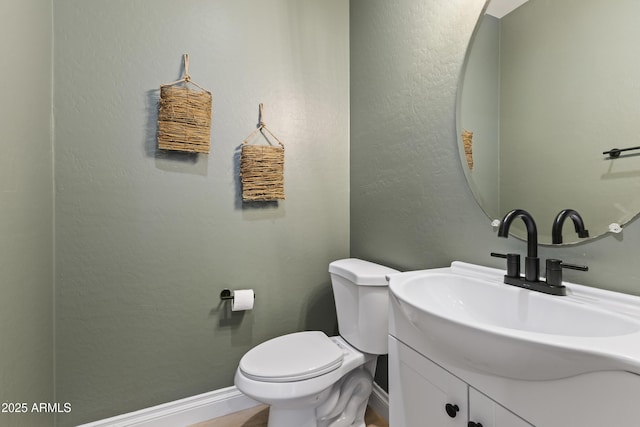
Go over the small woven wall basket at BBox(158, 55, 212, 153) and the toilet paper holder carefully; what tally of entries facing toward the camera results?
2

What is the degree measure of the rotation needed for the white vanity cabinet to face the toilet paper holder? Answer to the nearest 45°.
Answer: approximately 45° to its right

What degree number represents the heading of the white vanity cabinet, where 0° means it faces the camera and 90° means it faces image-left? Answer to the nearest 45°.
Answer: approximately 45°

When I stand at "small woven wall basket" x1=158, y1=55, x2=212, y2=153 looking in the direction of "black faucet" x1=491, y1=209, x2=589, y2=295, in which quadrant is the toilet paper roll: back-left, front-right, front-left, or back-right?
front-left

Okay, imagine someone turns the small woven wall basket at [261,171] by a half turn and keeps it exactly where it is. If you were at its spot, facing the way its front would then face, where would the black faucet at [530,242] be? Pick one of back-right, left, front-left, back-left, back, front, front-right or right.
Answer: back-right

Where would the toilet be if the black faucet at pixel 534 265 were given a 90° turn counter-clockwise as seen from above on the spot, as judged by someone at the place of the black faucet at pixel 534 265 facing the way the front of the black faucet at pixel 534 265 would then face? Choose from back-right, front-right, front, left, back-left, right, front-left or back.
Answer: back-right

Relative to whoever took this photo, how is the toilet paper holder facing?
facing the viewer

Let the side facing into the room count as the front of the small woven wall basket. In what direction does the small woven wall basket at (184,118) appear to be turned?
toward the camera

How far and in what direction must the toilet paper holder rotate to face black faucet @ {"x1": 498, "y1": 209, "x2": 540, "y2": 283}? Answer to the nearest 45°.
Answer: approximately 45° to its left

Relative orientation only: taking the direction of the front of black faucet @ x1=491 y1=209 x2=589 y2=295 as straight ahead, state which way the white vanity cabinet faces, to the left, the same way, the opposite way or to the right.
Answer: the same way

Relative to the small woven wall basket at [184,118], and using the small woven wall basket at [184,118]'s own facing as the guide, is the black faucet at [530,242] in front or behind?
in front

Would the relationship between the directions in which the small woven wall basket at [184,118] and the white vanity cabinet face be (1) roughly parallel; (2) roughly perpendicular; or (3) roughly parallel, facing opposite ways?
roughly perpendicular

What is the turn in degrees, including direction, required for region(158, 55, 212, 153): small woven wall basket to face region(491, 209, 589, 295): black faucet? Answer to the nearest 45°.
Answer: approximately 45° to its left

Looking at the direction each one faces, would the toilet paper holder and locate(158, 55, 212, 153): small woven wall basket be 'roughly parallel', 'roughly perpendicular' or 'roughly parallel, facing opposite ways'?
roughly parallel

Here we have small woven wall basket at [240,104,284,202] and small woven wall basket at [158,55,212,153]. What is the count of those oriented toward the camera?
2
